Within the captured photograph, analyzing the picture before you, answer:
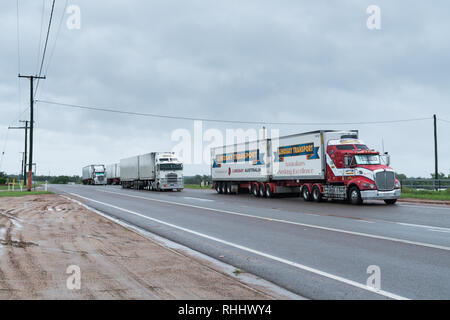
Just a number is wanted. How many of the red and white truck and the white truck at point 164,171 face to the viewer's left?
0

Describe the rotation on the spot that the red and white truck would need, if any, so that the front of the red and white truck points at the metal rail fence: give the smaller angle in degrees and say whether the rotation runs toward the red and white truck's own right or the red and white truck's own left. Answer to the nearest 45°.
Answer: approximately 90° to the red and white truck's own left

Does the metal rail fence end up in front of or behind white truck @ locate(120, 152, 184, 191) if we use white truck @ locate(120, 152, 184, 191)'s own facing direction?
in front

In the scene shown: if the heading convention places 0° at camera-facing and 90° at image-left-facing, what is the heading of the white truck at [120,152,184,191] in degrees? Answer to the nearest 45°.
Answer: approximately 315°

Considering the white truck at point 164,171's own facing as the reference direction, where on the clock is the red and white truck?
The red and white truck is roughly at 1 o'clock from the white truck.

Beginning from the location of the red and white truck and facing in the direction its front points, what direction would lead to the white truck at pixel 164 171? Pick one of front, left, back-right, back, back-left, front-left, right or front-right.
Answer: back

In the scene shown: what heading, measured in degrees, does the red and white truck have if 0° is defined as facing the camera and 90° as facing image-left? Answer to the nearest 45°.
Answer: approximately 315°
